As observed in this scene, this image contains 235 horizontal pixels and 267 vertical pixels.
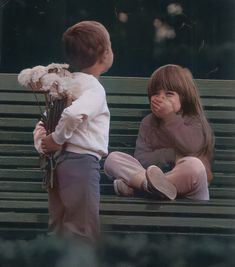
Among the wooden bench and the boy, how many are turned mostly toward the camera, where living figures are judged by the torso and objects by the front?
1

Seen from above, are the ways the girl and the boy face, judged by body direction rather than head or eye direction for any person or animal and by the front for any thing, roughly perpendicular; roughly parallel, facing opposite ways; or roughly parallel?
roughly parallel, facing opposite ways

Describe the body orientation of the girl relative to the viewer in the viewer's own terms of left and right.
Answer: facing the viewer and to the left of the viewer

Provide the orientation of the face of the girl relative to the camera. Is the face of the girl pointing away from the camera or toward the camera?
toward the camera

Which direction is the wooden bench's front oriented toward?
toward the camera

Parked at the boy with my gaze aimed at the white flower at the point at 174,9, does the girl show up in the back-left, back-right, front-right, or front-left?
front-right

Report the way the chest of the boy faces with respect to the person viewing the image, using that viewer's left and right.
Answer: facing away from the viewer and to the right of the viewer

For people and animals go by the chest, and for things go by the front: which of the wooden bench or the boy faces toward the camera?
the wooden bench

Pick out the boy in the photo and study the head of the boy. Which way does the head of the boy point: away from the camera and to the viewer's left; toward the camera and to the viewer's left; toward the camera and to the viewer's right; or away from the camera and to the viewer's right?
away from the camera and to the viewer's right
